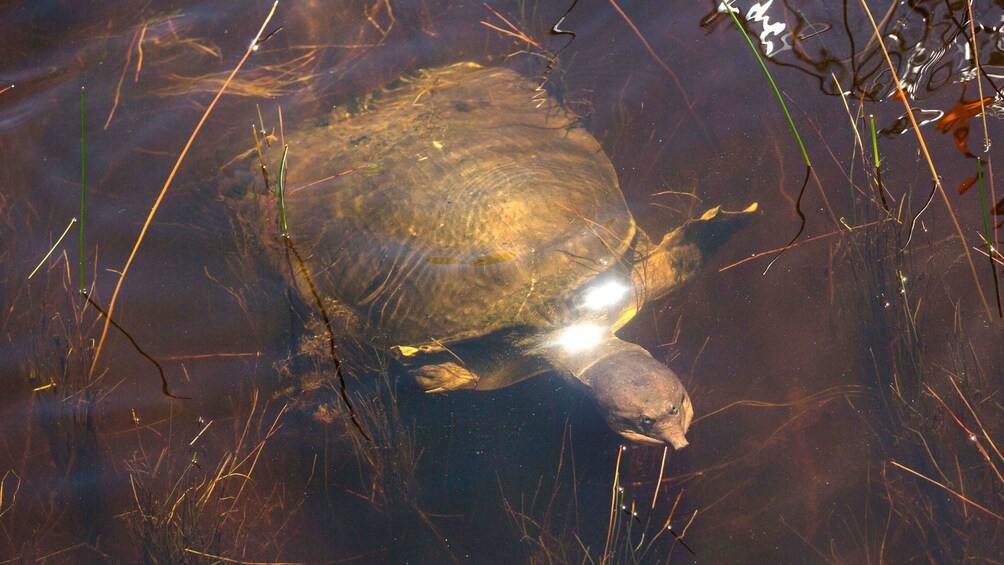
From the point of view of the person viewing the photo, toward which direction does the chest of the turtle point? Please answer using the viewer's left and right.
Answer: facing the viewer and to the right of the viewer
